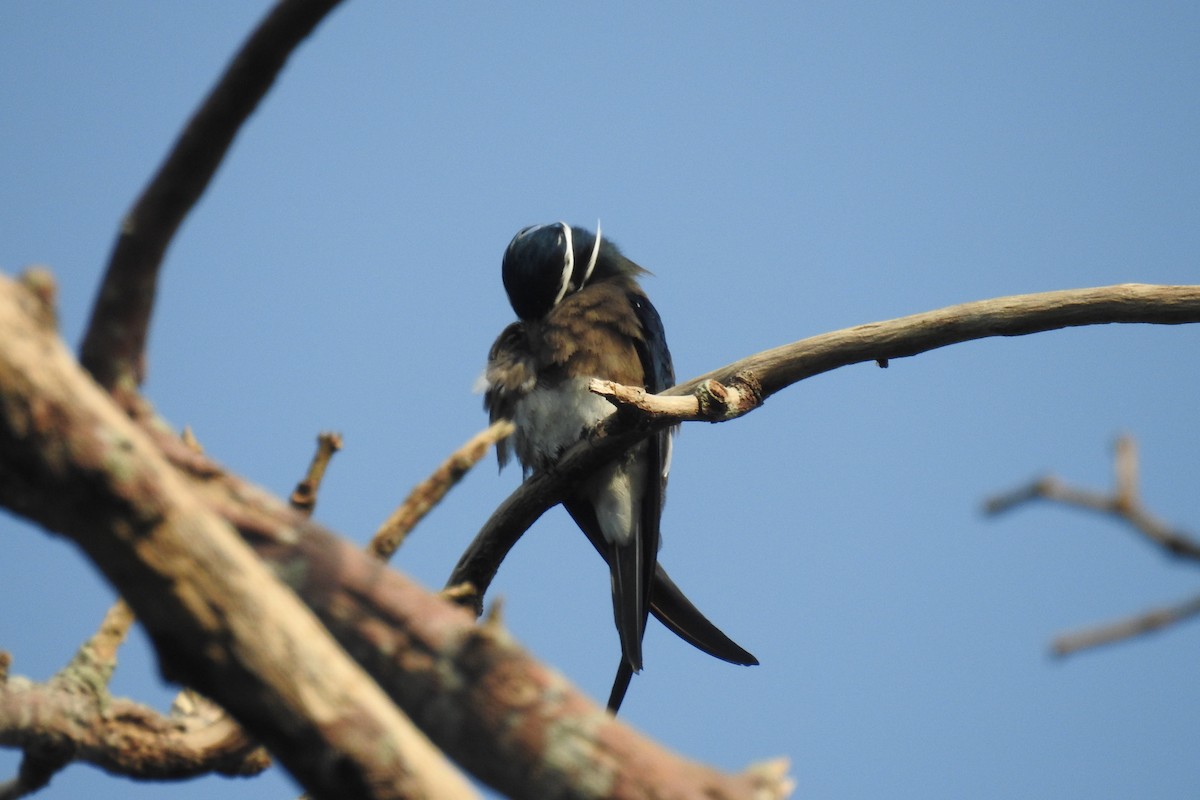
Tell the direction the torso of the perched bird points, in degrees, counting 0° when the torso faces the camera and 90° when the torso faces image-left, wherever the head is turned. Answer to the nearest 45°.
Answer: approximately 45°
